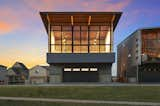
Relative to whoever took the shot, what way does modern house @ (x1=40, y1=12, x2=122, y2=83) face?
facing the viewer
